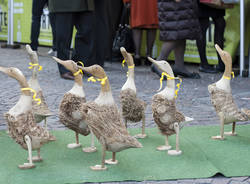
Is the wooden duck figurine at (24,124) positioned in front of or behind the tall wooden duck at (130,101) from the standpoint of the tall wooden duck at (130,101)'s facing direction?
in front

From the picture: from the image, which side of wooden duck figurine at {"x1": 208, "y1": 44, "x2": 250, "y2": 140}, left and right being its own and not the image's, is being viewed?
left

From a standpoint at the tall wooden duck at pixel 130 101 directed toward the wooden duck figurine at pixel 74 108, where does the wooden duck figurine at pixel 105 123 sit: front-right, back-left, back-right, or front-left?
front-left

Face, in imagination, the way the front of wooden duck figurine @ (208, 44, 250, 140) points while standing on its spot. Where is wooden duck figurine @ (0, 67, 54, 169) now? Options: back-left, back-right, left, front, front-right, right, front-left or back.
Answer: front-left

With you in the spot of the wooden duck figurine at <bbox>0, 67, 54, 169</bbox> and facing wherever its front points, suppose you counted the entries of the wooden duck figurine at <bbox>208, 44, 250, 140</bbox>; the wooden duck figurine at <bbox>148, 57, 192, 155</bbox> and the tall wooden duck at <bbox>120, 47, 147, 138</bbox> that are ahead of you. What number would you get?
0

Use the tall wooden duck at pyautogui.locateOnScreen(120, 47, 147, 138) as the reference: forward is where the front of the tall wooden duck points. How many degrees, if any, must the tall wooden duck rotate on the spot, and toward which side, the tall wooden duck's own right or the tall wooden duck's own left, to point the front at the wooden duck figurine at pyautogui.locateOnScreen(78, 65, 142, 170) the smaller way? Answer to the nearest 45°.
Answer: approximately 45° to the tall wooden duck's own left

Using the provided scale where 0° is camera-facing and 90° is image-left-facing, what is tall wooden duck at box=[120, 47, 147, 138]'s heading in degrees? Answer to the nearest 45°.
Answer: approximately 45°

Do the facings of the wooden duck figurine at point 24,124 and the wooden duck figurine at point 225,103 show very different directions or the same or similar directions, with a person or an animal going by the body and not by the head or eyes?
same or similar directions

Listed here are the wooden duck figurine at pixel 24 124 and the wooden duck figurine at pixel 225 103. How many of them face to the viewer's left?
2

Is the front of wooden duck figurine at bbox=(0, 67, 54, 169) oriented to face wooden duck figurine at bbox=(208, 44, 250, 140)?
no

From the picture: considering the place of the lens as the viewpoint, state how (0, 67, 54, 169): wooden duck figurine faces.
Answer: facing to the left of the viewer
